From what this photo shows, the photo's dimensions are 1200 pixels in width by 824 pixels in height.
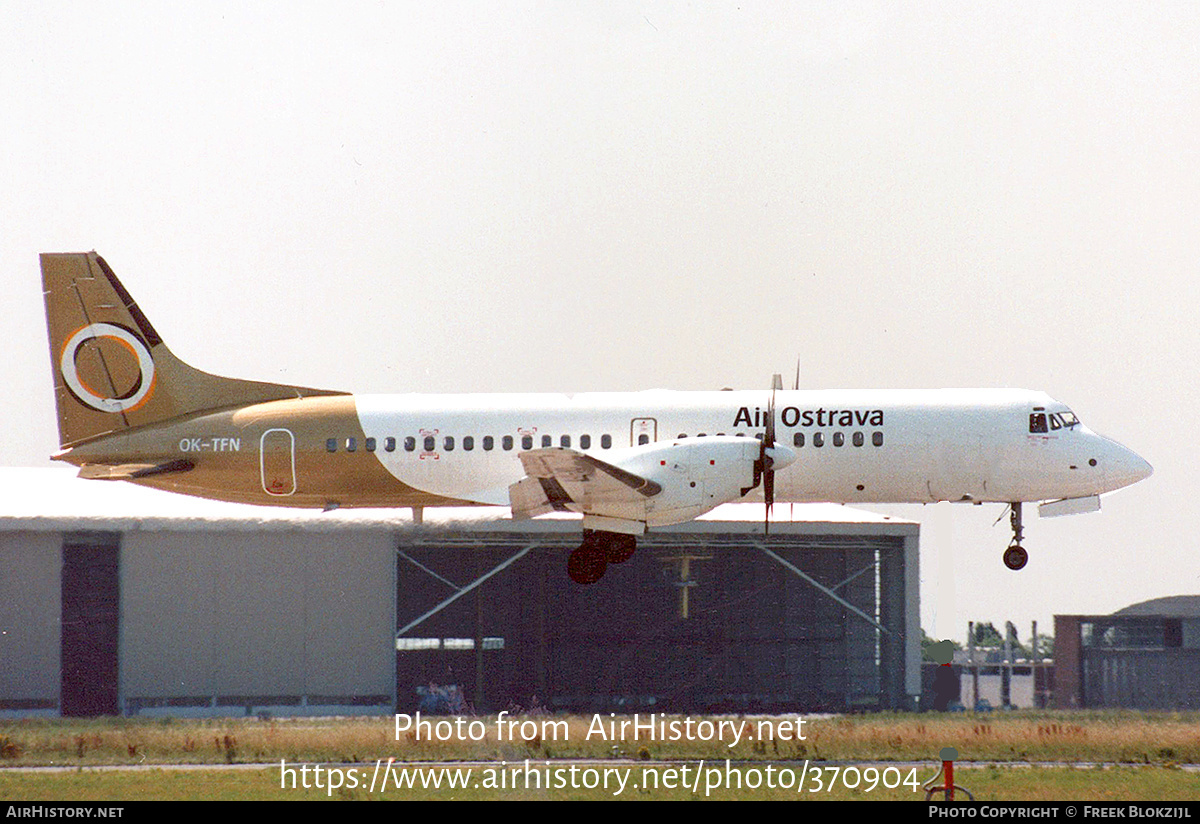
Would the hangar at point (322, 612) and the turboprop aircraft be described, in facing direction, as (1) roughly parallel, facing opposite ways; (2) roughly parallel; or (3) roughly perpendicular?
roughly perpendicular

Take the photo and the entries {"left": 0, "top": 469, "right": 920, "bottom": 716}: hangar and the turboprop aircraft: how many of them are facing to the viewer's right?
1

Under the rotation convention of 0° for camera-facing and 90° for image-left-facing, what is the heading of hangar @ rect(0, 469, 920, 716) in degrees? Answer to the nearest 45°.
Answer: approximately 0°

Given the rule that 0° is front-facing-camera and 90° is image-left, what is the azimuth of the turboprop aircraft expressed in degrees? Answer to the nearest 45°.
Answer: approximately 270°

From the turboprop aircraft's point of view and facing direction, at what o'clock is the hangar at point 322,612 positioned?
The hangar is roughly at 8 o'clock from the turboprop aircraft.
